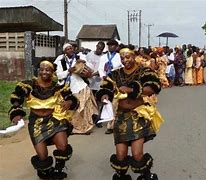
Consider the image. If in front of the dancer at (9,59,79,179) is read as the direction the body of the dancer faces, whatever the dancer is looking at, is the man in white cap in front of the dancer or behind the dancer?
behind

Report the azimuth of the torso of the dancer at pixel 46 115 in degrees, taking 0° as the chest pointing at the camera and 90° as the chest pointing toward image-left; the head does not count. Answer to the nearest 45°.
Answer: approximately 0°

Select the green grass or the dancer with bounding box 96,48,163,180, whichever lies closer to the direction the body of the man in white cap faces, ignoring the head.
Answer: the dancer

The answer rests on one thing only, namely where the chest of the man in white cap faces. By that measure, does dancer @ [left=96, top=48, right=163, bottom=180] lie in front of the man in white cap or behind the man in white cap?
in front

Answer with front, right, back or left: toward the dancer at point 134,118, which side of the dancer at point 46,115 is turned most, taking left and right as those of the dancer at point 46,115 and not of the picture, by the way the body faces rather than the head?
left

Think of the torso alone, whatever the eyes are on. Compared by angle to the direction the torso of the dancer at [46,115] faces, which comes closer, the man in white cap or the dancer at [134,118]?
the dancer

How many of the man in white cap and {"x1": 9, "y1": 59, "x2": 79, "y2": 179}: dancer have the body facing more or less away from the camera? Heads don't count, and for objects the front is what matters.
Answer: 0

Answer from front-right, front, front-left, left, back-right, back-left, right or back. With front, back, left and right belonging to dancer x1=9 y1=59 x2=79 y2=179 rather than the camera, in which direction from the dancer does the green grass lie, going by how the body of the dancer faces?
back

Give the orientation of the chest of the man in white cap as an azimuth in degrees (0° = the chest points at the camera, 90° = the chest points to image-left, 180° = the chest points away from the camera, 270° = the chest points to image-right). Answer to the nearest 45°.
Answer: approximately 315°

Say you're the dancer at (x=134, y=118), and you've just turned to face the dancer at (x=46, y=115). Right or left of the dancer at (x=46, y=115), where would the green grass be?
right

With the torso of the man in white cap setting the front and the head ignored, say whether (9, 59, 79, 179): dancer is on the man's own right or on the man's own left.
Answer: on the man's own right
